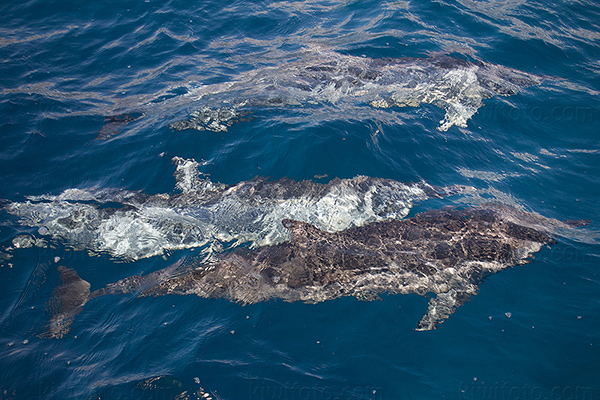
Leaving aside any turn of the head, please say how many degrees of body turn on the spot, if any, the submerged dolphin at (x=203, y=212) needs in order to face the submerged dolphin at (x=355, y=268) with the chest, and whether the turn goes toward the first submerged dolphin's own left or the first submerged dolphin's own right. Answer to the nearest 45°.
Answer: approximately 45° to the first submerged dolphin's own right

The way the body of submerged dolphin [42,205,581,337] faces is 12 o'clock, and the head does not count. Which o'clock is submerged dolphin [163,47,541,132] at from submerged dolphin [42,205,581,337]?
submerged dolphin [163,47,541,132] is roughly at 9 o'clock from submerged dolphin [42,205,581,337].

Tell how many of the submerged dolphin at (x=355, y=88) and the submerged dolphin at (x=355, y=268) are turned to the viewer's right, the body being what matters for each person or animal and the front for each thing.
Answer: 2

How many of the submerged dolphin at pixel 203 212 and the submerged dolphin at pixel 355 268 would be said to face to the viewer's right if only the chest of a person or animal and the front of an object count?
2

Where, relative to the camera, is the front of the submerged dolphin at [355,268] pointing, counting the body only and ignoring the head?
to the viewer's right

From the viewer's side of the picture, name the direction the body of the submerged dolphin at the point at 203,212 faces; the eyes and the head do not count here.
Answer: to the viewer's right

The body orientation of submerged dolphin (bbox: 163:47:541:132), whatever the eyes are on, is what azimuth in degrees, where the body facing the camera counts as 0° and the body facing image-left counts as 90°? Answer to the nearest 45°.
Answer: approximately 270°

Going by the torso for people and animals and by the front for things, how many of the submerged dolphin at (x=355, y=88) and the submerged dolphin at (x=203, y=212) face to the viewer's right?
2
